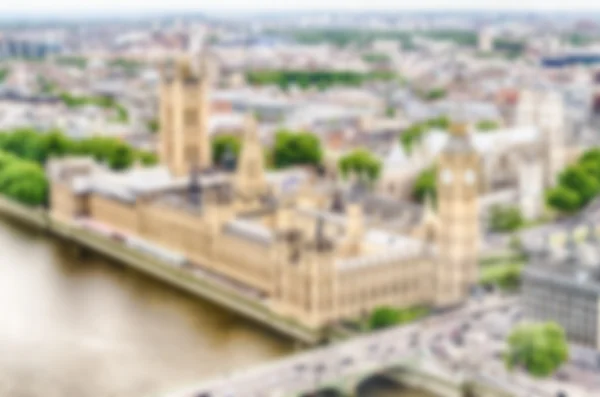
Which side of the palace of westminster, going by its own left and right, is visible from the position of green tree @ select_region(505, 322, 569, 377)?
left

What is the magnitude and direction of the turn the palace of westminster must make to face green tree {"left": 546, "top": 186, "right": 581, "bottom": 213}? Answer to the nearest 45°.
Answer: approximately 180°

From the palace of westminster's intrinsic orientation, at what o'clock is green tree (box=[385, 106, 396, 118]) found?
The green tree is roughly at 5 o'clock from the palace of westminster.

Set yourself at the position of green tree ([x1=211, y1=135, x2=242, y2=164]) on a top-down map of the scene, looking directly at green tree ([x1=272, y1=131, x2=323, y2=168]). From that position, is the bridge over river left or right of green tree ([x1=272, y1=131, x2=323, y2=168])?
right

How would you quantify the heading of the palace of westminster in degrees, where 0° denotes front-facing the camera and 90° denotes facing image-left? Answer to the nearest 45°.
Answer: approximately 45°

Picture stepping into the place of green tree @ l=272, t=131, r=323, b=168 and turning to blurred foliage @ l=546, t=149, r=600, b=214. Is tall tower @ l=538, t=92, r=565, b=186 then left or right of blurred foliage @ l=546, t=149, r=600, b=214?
left

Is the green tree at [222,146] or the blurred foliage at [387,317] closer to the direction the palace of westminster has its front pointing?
the blurred foliage

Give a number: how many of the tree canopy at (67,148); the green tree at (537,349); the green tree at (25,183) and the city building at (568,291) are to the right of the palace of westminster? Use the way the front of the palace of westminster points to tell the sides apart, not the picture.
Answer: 2

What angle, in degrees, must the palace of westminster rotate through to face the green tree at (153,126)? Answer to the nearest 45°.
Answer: approximately 135° to its right

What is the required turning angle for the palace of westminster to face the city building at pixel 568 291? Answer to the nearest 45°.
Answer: approximately 90° to its left

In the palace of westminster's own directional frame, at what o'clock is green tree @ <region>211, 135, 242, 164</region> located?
The green tree is roughly at 4 o'clock from the palace of westminster.

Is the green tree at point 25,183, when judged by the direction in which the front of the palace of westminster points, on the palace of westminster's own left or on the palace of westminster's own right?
on the palace of westminster's own right

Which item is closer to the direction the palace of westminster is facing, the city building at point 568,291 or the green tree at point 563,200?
the city building

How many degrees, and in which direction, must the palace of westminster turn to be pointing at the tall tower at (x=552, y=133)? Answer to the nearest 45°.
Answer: approximately 180°

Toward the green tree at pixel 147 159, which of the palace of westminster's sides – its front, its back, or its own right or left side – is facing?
right

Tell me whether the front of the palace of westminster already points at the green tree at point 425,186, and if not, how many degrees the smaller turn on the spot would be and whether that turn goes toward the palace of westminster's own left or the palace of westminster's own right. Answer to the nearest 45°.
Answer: approximately 180°
